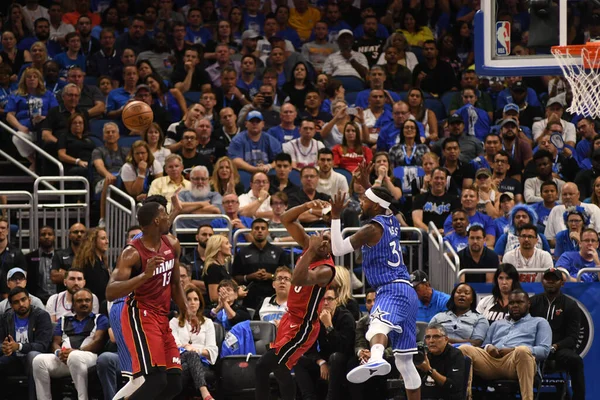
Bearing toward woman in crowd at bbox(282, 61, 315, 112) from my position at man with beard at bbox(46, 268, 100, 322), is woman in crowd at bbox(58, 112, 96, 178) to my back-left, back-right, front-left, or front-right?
front-left

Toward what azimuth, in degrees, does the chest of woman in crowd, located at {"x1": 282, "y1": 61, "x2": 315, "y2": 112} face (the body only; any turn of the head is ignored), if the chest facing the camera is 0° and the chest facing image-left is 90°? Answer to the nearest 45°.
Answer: approximately 0°

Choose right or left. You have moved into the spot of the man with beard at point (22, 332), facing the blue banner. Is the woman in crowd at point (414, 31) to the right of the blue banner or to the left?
left

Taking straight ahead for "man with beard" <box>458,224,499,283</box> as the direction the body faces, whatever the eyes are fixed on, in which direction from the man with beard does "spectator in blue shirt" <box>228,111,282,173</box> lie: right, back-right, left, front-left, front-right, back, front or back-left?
back-right

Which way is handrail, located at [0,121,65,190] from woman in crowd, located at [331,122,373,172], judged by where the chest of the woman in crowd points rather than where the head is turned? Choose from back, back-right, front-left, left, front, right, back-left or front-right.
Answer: right

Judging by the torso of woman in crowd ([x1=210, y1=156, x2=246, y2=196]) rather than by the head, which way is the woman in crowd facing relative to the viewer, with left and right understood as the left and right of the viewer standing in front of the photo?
facing the viewer

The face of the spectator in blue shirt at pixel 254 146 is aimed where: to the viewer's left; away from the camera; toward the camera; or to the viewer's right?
toward the camera

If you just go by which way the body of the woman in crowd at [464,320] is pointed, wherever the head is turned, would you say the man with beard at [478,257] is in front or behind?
behind

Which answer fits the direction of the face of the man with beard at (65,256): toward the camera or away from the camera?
toward the camera

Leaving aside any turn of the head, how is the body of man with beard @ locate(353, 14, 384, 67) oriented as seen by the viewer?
toward the camera

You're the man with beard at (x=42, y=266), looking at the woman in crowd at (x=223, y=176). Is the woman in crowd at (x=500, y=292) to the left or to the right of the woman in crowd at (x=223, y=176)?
right

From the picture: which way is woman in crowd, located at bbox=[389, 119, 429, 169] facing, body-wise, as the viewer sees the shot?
toward the camera

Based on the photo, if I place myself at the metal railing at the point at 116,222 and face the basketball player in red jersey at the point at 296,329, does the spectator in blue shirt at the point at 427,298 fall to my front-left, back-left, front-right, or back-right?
front-left
